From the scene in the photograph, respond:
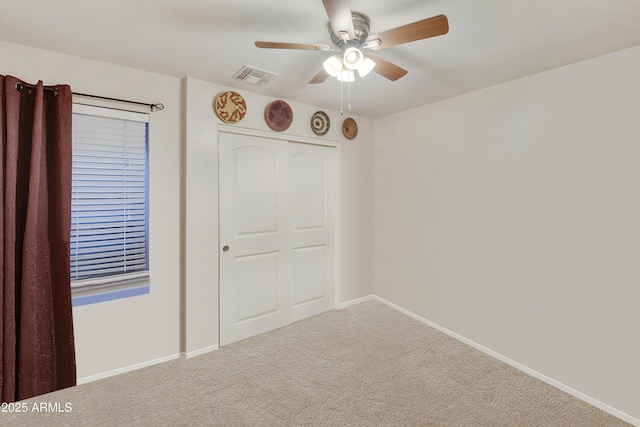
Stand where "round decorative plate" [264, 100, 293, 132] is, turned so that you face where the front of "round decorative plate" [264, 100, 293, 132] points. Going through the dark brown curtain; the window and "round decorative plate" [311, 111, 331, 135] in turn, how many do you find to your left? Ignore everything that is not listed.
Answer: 1

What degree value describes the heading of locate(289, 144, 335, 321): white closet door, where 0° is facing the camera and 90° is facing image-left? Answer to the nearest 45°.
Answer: approximately 315°

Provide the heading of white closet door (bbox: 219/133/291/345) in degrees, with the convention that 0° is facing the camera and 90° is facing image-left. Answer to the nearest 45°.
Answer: approximately 315°

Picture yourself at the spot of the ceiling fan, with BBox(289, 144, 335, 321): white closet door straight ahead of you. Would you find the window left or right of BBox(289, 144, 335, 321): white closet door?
left

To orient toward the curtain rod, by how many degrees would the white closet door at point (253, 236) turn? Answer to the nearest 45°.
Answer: approximately 90° to its right

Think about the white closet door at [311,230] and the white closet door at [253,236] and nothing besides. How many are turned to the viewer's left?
0

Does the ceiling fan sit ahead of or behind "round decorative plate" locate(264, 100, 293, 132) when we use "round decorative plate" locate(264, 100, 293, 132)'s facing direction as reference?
ahead

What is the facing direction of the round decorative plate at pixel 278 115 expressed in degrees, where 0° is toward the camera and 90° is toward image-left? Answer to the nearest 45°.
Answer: approximately 315°

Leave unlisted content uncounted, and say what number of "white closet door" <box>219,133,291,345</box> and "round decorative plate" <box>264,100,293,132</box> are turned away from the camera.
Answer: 0
